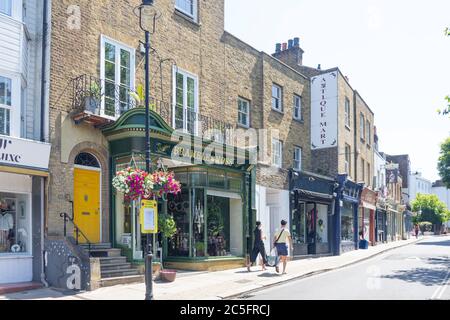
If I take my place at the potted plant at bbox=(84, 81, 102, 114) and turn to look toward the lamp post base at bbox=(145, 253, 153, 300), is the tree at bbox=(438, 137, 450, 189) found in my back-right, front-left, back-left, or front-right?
back-left

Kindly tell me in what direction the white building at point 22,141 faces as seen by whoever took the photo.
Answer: facing the viewer and to the right of the viewer

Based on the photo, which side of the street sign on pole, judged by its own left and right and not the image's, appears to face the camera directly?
front
